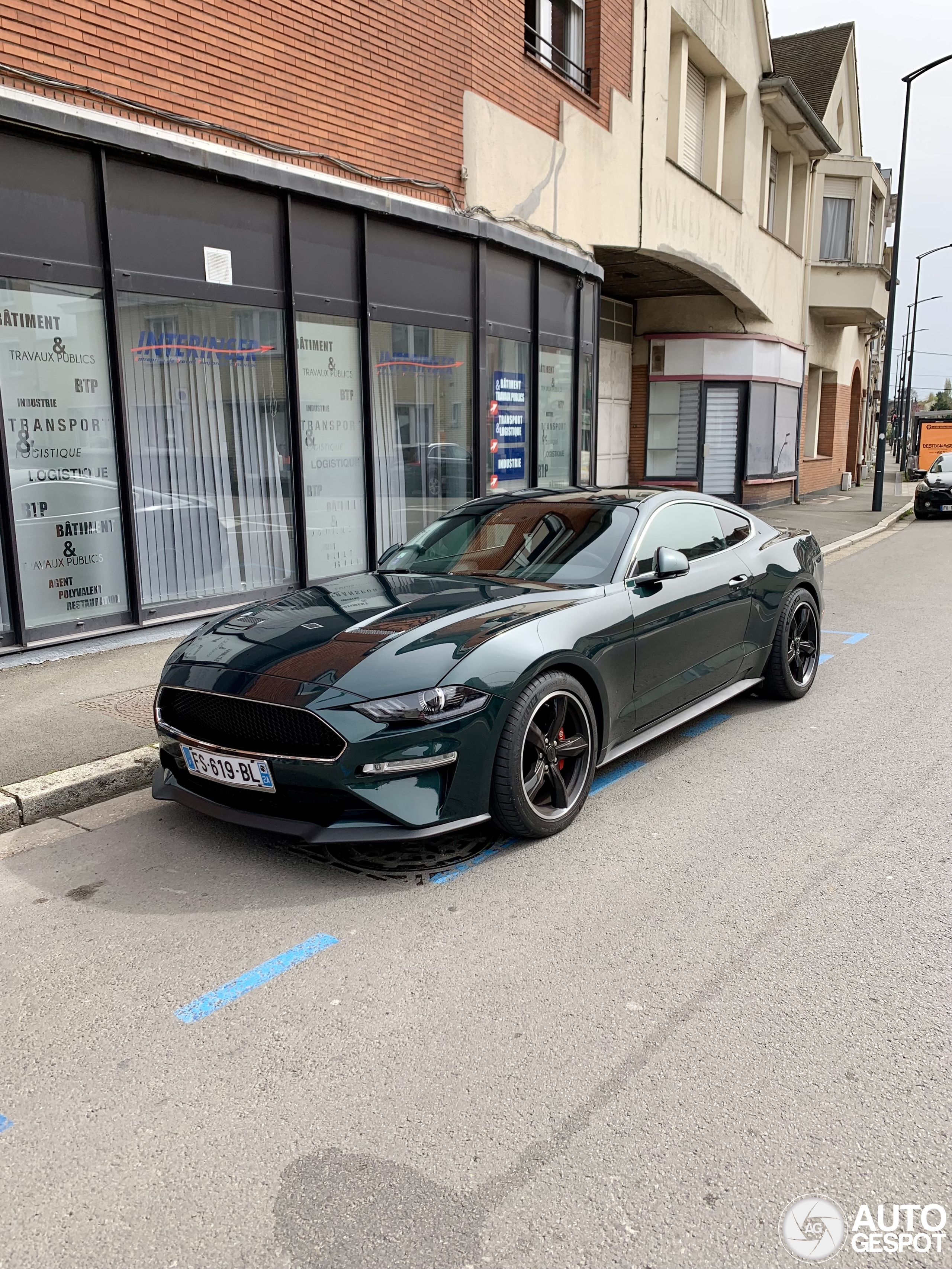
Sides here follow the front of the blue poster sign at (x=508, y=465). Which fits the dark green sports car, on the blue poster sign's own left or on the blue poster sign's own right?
on the blue poster sign's own right

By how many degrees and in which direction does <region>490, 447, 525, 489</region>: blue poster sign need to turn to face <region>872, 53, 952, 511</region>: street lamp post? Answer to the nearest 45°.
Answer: approximately 90° to its left

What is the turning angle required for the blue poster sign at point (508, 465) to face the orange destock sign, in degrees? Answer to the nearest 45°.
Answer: approximately 90° to its left

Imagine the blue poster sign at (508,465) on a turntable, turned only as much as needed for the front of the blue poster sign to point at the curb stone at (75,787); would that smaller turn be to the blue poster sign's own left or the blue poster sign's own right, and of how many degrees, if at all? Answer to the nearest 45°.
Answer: approximately 45° to the blue poster sign's own right

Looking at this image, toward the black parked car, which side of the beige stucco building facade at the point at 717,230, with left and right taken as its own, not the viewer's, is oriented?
left

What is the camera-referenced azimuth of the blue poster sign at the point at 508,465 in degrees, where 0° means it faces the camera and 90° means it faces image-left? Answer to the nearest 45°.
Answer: approximately 315°

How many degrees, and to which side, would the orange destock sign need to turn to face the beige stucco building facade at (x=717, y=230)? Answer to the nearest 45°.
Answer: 0° — it already faces it

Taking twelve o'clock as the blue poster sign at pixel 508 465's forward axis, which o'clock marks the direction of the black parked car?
The black parked car is roughly at 9 o'clock from the blue poster sign.
